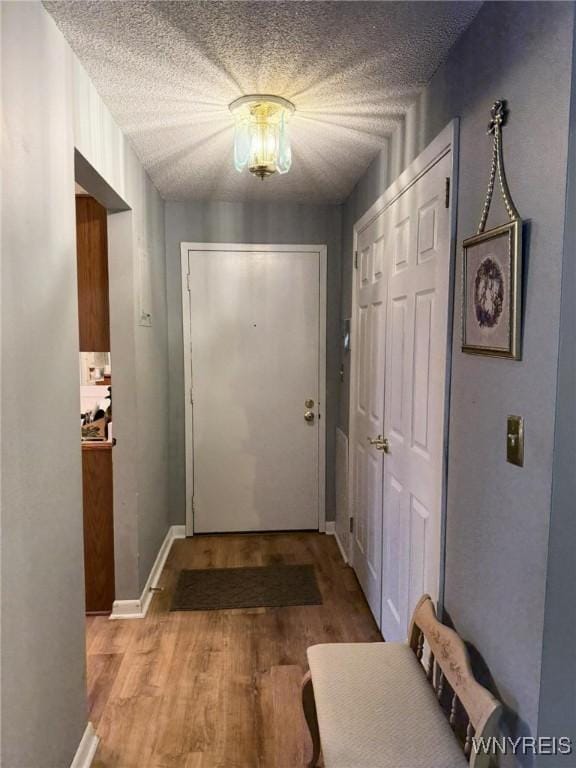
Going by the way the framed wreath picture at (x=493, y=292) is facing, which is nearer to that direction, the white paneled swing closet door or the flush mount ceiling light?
the flush mount ceiling light

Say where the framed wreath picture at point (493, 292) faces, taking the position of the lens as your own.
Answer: facing the viewer and to the left of the viewer

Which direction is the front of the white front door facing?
toward the camera

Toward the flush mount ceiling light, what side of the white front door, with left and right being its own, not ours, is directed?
front

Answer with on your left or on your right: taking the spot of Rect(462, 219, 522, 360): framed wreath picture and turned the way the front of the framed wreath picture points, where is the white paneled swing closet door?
on your right

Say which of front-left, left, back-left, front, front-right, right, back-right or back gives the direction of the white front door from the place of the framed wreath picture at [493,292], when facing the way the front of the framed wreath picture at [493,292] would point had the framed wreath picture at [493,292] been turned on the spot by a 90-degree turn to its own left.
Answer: back

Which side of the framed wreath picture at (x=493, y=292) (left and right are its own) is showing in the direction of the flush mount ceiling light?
right
